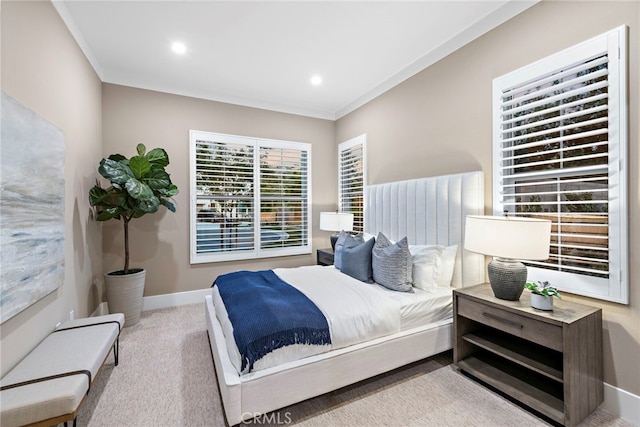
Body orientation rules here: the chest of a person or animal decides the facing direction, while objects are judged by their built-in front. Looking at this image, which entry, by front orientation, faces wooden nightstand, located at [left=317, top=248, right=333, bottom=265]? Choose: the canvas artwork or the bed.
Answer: the canvas artwork

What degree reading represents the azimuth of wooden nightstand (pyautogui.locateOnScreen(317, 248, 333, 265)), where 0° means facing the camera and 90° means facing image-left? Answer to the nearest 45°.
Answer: approximately 45°

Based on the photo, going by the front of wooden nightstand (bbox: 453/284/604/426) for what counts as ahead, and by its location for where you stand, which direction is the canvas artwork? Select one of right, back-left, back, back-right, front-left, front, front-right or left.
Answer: front

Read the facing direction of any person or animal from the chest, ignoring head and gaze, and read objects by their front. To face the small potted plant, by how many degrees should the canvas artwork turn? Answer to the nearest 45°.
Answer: approximately 45° to its right

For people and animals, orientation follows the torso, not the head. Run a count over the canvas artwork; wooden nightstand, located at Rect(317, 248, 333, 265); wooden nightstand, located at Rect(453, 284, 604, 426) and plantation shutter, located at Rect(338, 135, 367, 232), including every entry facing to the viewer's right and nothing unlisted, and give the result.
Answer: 1

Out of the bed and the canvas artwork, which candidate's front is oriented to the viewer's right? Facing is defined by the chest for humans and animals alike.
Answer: the canvas artwork

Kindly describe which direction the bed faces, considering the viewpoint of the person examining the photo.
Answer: facing the viewer and to the left of the viewer

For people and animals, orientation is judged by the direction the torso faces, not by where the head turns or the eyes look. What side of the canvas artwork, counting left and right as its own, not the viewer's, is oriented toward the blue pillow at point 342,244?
front

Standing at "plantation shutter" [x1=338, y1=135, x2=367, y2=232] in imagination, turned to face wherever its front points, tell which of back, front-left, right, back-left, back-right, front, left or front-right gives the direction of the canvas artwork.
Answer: front

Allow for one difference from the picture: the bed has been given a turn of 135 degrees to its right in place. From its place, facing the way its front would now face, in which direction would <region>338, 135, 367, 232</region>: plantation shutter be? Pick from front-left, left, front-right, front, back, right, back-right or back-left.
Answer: front

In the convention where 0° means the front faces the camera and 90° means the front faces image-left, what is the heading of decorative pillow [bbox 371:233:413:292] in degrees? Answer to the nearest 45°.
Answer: approximately 45°

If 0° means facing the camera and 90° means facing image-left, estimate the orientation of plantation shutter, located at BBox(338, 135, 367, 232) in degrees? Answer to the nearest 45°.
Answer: approximately 45°

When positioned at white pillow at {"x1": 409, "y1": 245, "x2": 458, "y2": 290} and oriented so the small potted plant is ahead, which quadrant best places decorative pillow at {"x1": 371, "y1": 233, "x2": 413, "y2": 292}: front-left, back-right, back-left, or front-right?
back-right

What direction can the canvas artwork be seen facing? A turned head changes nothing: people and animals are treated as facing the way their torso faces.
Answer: to the viewer's right
